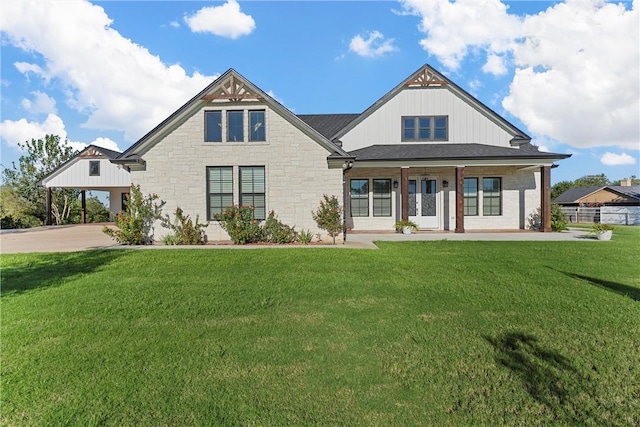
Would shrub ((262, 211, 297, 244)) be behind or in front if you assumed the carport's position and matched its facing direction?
in front

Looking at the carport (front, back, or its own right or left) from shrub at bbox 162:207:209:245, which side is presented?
front

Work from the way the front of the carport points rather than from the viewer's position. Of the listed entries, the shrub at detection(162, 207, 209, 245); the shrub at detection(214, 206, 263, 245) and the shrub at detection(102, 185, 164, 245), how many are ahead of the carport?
3

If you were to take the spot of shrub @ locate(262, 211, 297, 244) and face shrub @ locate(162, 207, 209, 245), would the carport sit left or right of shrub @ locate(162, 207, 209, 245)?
right

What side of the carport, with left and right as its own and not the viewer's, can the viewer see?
front

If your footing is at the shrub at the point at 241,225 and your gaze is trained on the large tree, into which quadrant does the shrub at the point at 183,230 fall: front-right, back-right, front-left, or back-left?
front-left

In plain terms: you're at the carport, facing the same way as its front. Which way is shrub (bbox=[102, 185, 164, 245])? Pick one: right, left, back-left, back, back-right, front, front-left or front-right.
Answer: front

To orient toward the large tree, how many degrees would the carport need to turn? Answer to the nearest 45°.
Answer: approximately 135° to its right

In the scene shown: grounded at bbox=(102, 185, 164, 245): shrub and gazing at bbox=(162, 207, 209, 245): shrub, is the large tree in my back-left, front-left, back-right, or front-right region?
back-left

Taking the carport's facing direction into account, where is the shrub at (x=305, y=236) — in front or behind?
in front

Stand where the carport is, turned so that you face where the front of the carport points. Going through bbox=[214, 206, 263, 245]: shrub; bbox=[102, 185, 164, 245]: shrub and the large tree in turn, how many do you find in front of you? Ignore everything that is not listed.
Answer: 2
